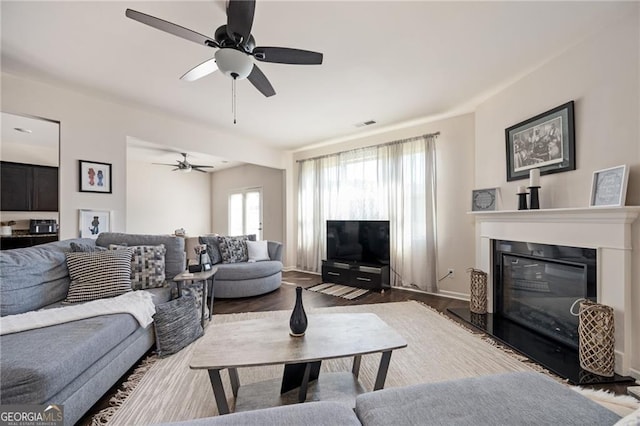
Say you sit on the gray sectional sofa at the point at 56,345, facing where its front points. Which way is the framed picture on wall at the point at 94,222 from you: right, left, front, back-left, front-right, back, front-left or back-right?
back-left

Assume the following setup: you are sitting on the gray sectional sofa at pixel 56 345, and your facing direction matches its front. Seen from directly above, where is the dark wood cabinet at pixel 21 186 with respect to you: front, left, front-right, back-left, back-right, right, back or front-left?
back-left

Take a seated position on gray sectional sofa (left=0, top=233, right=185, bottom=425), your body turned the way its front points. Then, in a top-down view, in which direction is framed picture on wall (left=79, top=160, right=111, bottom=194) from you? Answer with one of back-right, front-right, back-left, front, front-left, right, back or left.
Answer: back-left

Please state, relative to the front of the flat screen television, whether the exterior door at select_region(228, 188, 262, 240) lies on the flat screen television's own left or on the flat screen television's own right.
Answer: on the flat screen television's own right

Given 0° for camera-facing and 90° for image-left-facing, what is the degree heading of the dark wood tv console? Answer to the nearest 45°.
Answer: approximately 45°

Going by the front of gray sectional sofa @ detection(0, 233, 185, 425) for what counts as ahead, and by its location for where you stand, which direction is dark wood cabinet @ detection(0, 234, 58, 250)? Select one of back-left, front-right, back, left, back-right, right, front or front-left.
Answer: back-left
